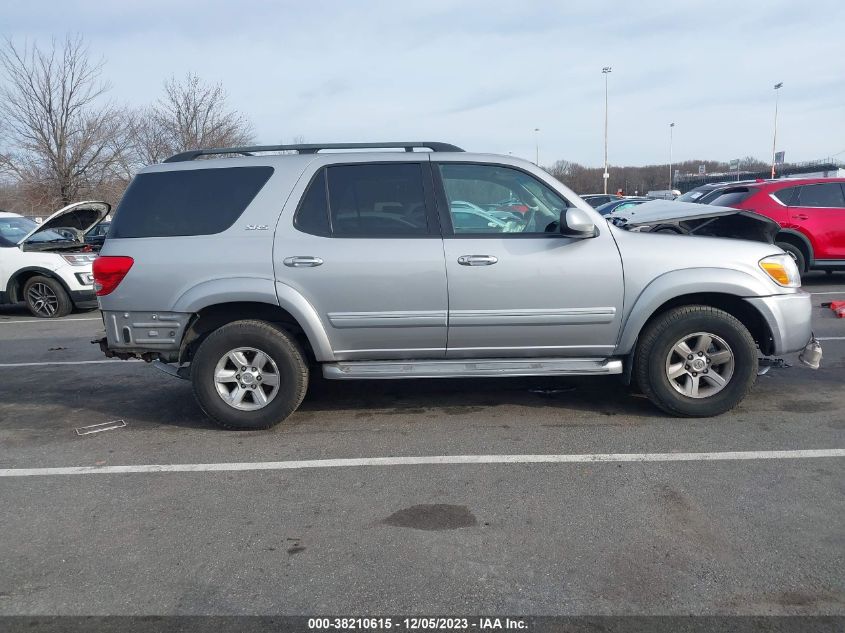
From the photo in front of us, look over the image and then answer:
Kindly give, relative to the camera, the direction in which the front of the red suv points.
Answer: facing away from the viewer and to the right of the viewer

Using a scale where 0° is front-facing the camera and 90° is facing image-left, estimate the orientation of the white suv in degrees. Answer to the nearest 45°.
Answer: approximately 315°

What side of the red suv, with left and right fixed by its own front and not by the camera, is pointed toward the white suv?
back

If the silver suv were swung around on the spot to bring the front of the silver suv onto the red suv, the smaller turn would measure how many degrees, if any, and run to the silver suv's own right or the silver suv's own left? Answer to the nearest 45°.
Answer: approximately 45° to the silver suv's own left

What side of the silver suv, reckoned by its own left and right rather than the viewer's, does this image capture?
right

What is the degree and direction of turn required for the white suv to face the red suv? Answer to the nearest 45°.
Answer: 0° — it already faces it

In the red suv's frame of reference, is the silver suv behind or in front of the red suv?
behind
